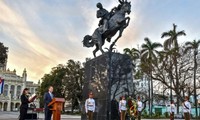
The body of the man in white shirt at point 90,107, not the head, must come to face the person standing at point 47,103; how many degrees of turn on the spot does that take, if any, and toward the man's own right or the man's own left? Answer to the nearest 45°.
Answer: approximately 45° to the man's own right

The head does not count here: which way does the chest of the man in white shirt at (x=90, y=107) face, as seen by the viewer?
toward the camera

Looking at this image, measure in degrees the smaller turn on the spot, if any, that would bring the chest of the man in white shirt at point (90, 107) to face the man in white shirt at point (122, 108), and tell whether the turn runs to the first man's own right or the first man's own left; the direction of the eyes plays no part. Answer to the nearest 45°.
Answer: approximately 90° to the first man's own left

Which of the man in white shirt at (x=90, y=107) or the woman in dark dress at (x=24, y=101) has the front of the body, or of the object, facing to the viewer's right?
the woman in dark dress

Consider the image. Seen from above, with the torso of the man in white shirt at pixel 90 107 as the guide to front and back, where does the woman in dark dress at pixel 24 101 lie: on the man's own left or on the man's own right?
on the man's own right

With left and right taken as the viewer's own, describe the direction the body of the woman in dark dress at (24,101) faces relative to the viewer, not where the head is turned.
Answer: facing to the right of the viewer

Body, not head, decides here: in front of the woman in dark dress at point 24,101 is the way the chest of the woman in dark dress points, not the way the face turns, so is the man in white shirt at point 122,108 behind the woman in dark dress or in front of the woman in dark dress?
in front
